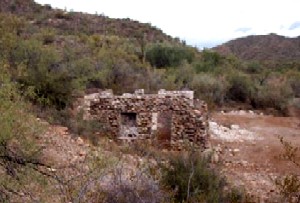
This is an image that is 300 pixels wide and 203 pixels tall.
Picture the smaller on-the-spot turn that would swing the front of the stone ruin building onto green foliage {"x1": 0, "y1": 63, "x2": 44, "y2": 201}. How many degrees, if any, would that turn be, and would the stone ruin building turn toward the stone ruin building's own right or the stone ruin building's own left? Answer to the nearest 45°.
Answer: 0° — it already faces it

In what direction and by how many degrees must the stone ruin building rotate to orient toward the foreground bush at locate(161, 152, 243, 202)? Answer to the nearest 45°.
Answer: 0° — it already faces it

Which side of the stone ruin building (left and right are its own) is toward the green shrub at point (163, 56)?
back

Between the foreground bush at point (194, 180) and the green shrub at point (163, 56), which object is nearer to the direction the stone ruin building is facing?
the foreground bush

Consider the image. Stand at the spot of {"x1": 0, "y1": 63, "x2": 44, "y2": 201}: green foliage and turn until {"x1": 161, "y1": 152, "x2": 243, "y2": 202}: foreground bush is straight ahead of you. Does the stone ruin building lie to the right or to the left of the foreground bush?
left

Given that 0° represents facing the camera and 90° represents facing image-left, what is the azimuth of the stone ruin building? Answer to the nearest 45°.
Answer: approximately 0°

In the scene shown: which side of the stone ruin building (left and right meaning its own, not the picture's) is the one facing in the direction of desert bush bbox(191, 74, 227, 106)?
back

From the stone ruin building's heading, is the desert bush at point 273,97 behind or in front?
behind

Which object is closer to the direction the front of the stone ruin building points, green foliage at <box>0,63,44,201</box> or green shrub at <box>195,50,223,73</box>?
the green foliage
